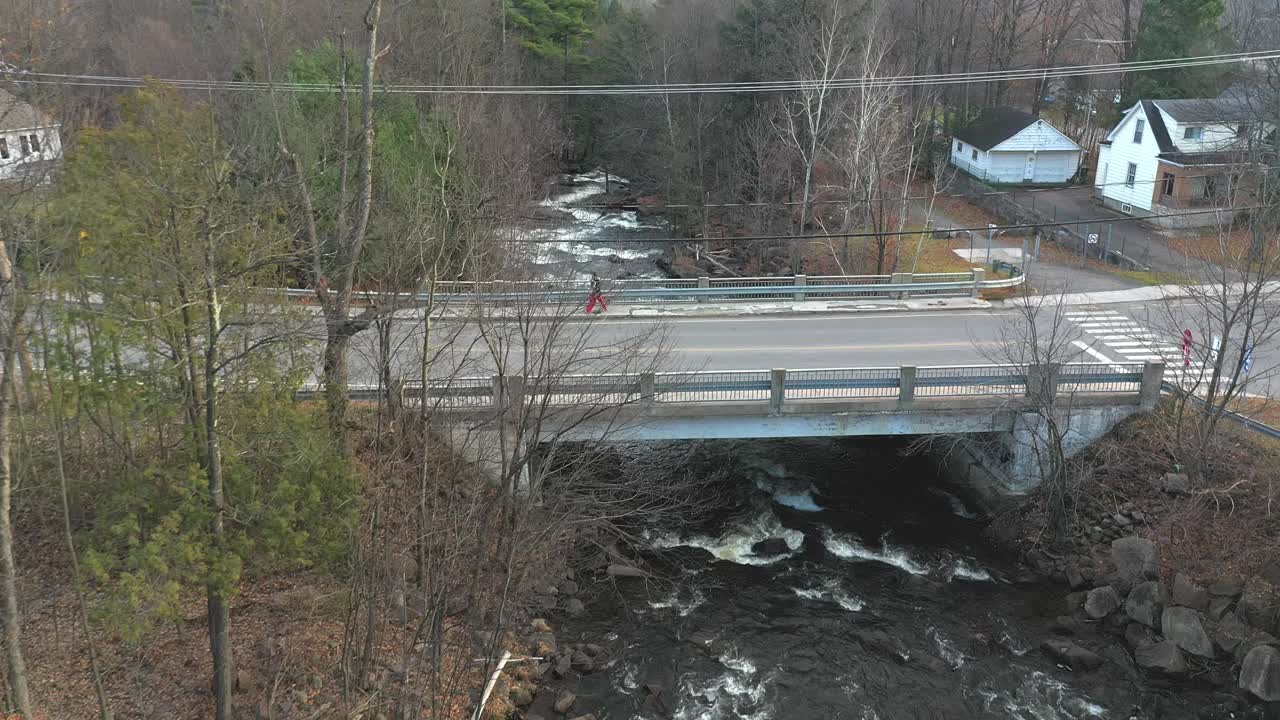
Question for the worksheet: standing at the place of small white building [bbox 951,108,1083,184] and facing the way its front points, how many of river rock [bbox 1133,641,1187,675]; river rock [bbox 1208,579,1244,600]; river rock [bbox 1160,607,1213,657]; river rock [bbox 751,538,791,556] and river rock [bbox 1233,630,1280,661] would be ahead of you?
5

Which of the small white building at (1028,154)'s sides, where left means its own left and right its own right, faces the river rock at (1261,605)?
front

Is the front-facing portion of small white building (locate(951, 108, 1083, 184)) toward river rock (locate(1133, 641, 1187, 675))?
yes

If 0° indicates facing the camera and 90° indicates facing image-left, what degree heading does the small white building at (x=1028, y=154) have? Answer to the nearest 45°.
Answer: approximately 0°

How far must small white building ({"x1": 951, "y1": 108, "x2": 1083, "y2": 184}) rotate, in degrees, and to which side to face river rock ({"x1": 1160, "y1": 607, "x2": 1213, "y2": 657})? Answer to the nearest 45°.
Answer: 0° — it already faces it

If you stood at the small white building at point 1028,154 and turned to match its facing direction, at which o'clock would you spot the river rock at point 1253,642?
The river rock is roughly at 12 o'clock from the small white building.

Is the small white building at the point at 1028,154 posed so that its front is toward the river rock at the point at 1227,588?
yes

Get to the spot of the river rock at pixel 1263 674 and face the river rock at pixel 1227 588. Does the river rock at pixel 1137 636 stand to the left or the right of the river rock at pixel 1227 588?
left

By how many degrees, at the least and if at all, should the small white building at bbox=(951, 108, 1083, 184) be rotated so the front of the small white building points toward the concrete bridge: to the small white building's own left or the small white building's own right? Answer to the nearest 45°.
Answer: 0° — it already faces it

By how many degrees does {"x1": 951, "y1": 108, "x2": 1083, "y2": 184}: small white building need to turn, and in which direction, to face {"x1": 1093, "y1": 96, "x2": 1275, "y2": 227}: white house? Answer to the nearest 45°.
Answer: approximately 45° to its left

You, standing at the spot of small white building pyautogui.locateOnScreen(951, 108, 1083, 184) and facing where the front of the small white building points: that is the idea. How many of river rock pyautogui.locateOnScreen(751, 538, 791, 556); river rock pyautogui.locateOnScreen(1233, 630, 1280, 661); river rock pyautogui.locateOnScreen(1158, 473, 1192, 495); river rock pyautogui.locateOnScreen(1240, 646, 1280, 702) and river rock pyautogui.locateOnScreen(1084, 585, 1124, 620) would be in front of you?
5

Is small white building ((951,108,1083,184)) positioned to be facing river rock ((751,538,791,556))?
yes

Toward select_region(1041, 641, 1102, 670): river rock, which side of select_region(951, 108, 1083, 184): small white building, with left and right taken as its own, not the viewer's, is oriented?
front
